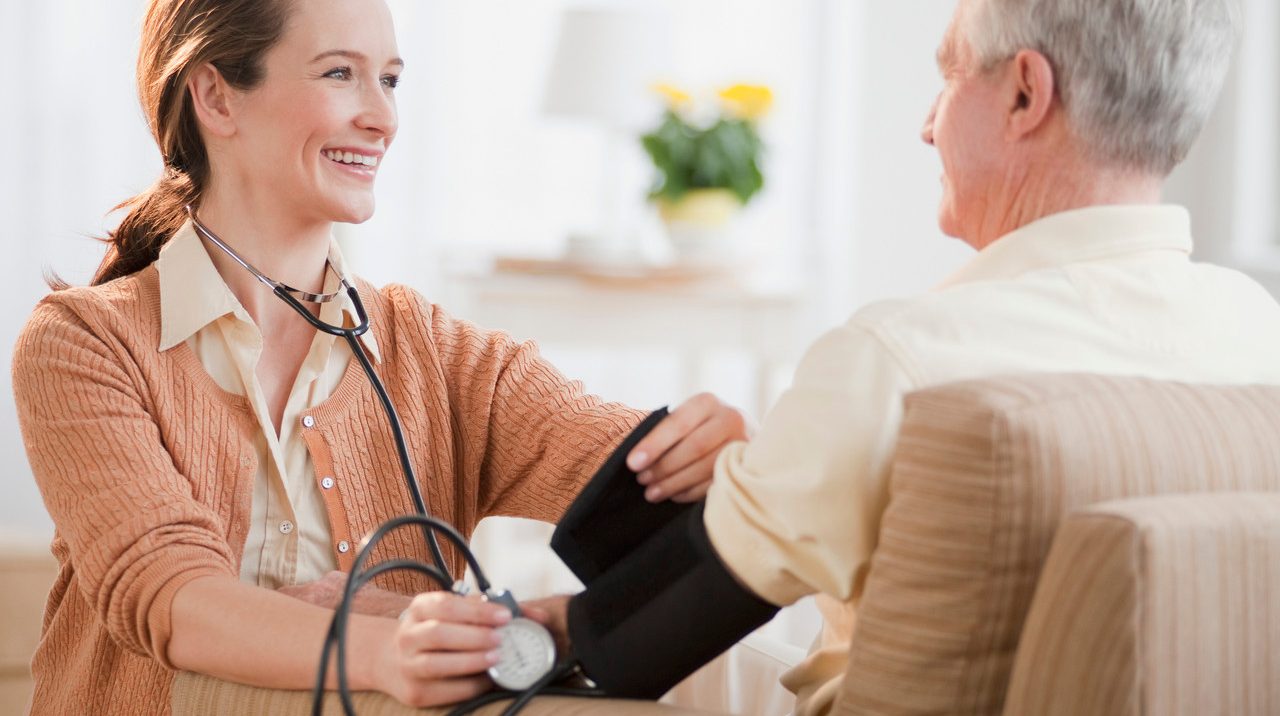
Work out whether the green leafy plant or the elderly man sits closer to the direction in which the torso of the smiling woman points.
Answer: the elderly man

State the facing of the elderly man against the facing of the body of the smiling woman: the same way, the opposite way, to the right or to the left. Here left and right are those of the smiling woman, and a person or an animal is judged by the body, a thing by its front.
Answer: the opposite way

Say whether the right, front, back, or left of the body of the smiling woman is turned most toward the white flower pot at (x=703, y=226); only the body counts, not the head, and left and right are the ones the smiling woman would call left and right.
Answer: left

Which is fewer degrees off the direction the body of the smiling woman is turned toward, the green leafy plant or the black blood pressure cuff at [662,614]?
the black blood pressure cuff

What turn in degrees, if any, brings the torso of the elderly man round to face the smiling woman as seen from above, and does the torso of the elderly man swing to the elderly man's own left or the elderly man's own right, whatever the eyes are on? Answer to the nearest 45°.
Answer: approximately 45° to the elderly man's own left

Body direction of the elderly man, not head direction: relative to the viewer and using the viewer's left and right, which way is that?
facing away from the viewer and to the left of the viewer

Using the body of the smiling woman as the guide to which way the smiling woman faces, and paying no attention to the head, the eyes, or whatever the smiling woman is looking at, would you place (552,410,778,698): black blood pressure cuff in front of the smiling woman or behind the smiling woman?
in front

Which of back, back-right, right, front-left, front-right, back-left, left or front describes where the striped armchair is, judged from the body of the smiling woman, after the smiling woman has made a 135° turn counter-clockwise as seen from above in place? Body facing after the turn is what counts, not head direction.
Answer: back-right

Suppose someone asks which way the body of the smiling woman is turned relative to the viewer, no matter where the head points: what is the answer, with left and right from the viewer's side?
facing the viewer and to the right of the viewer

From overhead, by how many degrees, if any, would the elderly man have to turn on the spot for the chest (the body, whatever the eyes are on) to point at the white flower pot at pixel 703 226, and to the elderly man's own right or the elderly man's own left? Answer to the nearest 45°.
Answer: approximately 45° to the elderly man's own right
